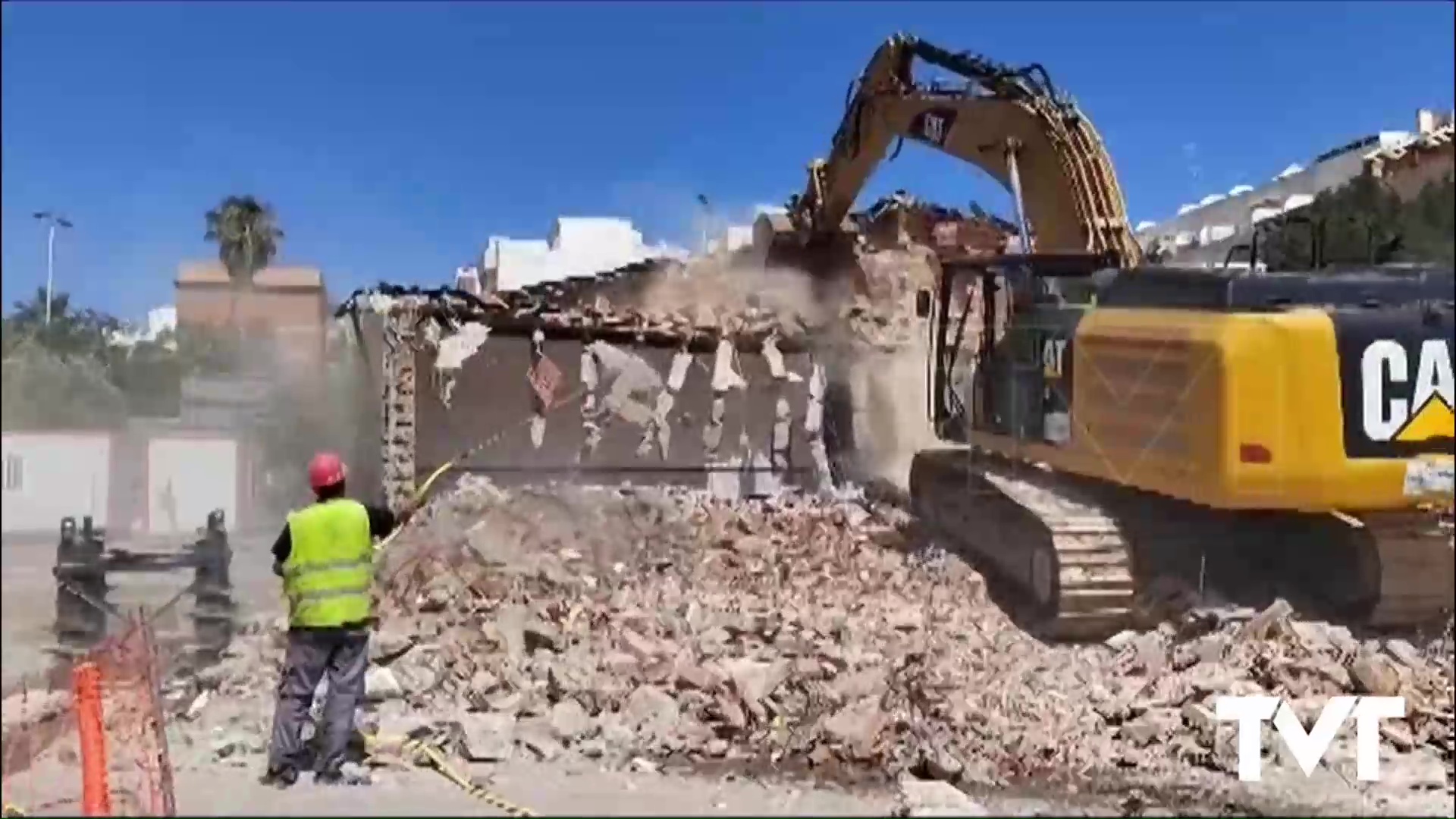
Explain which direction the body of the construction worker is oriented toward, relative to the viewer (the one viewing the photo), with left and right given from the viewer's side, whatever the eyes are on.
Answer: facing away from the viewer

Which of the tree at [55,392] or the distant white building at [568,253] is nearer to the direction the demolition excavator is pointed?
the distant white building

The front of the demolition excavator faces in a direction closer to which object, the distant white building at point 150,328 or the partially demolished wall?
the partially demolished wall

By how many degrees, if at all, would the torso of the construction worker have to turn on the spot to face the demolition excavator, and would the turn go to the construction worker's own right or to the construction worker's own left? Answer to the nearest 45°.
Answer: approximately 90° to the construction worker's own right

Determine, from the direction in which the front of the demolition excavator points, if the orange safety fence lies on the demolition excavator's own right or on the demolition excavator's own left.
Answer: on the demolition excavator's own left

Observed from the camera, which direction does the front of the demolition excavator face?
facing away from the viewer and to the left of the viewer

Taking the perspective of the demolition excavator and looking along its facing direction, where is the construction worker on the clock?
The construction worker is roughly at 9 o'clock from the demolition excavator.

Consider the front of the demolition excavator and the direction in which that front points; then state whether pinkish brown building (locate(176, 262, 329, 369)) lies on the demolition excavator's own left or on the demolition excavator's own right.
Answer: on the demolition excavator's own left
